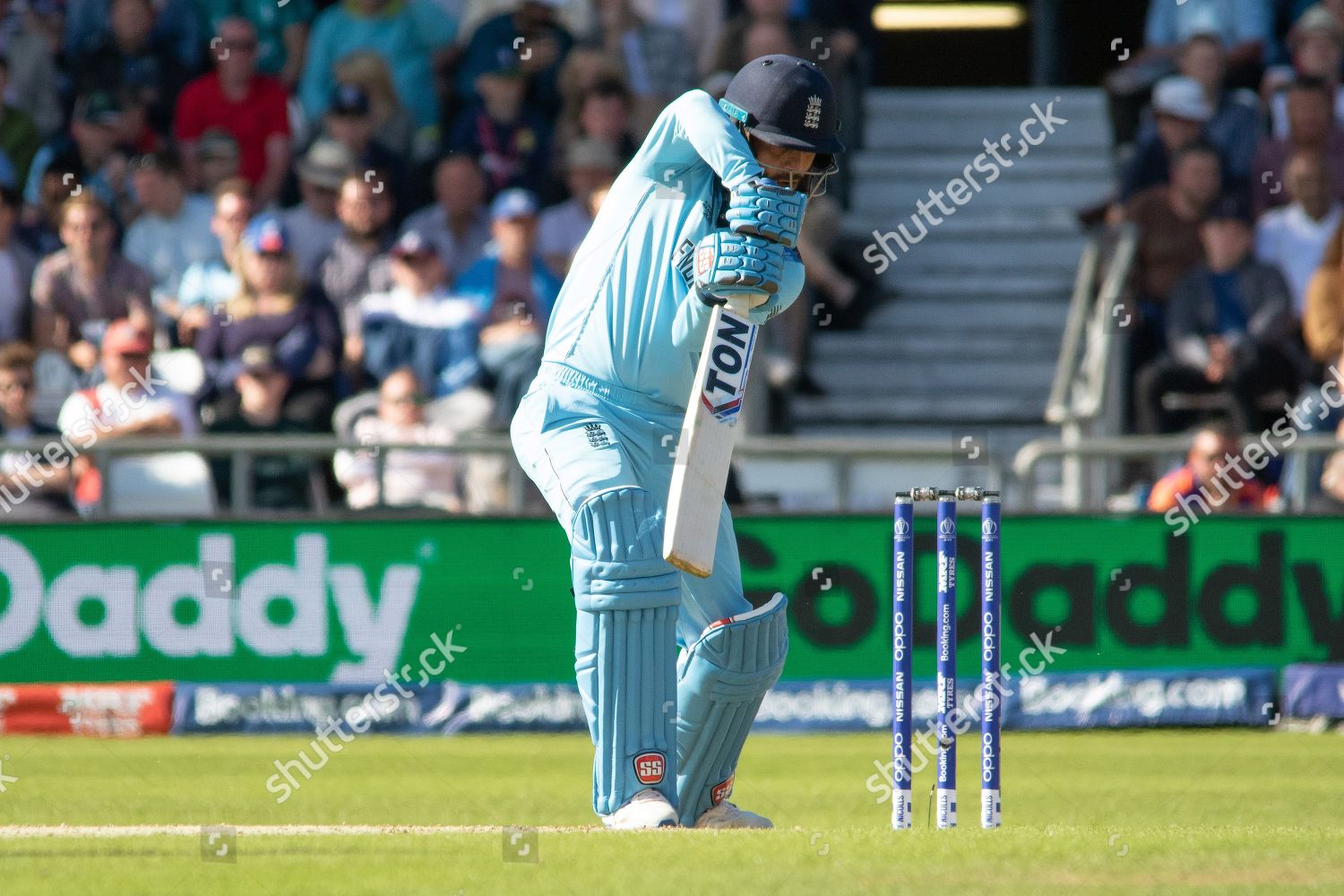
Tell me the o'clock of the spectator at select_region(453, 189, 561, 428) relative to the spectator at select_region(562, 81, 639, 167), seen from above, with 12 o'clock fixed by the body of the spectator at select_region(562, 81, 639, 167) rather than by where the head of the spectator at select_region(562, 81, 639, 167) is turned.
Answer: the spectator at select_region(453, 189, 561, 428) is roughly at 1 o'clock from the spectator at select_region(562, 81, 639, 167).

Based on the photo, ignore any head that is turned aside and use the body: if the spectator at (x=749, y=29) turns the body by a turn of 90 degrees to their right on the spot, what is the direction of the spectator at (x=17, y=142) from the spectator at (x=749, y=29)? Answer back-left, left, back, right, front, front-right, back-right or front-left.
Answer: front

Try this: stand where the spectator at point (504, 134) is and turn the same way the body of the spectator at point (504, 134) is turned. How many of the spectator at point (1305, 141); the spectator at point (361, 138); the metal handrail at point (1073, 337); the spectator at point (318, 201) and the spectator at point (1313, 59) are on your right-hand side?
2

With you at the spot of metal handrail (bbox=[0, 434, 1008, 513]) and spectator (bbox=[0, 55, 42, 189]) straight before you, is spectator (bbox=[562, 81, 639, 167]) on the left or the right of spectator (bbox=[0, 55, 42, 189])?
right

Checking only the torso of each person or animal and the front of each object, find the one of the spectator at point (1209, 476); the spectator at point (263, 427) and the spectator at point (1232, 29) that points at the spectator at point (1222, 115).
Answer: the spectator at point (1232, 29)

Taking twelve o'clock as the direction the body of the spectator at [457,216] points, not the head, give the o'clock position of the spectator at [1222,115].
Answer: the spectator at [1222,115] is roughly at 9 o'clock from the spectator at [457,216].

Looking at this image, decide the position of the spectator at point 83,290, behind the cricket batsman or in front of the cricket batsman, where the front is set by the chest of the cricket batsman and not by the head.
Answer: behind

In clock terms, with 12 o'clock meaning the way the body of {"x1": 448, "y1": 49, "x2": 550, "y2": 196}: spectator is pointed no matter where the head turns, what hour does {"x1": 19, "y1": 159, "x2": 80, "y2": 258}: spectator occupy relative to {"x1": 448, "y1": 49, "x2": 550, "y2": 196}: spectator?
{"x1": 19, "y1": 159, "x2": 80, "y2": 258}: spectator is roughly at 3 o'clock from {"x1": 448, "y1": 49, "x2": 550, "y2": 196}: spectator.

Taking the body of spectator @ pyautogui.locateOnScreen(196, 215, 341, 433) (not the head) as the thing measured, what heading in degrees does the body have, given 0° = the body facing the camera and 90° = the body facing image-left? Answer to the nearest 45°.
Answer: approximately 0°

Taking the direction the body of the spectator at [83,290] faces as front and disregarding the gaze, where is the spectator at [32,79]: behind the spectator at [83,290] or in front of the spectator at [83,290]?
behind
